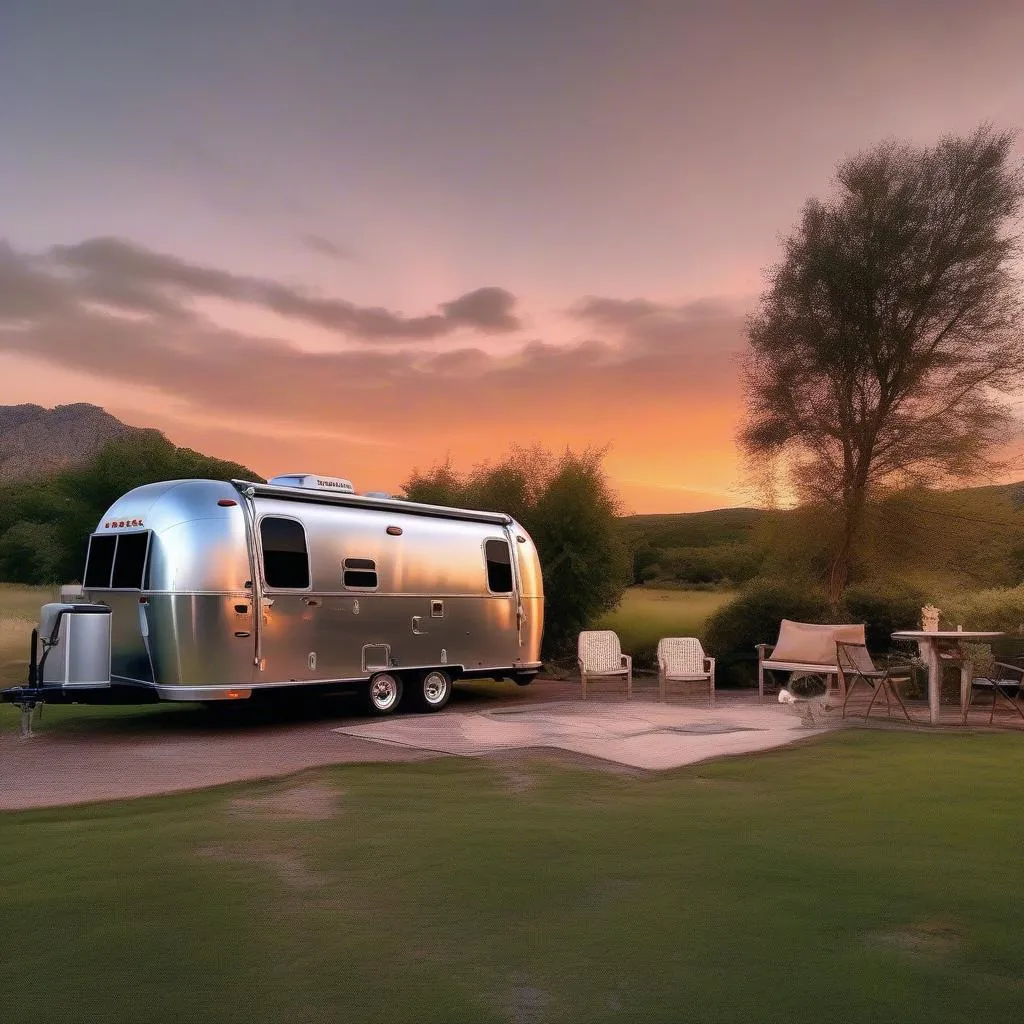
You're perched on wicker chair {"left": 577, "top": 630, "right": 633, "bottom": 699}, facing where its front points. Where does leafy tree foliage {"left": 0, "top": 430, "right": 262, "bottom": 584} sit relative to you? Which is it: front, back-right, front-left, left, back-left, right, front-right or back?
back-right

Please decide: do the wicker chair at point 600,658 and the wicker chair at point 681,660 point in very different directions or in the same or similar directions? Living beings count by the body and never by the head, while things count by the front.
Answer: same or similar directions

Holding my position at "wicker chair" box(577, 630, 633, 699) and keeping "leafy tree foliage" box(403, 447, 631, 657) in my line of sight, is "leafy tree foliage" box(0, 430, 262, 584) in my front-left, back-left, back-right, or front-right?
front-left

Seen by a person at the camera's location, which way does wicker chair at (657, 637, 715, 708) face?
facing the viewer

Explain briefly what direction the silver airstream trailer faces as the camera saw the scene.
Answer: facing the viewer and to the left of the viewer

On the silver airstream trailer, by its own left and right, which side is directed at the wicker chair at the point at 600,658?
back

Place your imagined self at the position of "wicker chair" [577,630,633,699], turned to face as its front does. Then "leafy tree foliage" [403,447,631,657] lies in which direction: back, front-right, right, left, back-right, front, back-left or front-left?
back

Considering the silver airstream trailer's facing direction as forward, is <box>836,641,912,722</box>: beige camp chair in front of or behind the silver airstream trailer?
behind

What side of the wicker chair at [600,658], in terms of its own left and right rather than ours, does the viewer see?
front

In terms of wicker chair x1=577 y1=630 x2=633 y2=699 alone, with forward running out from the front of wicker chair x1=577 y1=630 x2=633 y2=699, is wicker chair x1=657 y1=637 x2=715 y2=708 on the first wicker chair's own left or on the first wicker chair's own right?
on the first wicker chair's own left

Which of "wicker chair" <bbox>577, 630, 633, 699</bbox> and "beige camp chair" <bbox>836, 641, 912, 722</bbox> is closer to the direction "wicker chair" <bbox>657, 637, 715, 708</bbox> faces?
the beige camp chair

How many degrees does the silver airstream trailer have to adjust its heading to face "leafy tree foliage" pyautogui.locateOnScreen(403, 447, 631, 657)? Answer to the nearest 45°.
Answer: approximately 180°

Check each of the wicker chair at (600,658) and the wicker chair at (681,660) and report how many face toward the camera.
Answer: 2

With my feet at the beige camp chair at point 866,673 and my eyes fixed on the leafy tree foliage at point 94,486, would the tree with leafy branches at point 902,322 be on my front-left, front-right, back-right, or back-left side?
front-right
